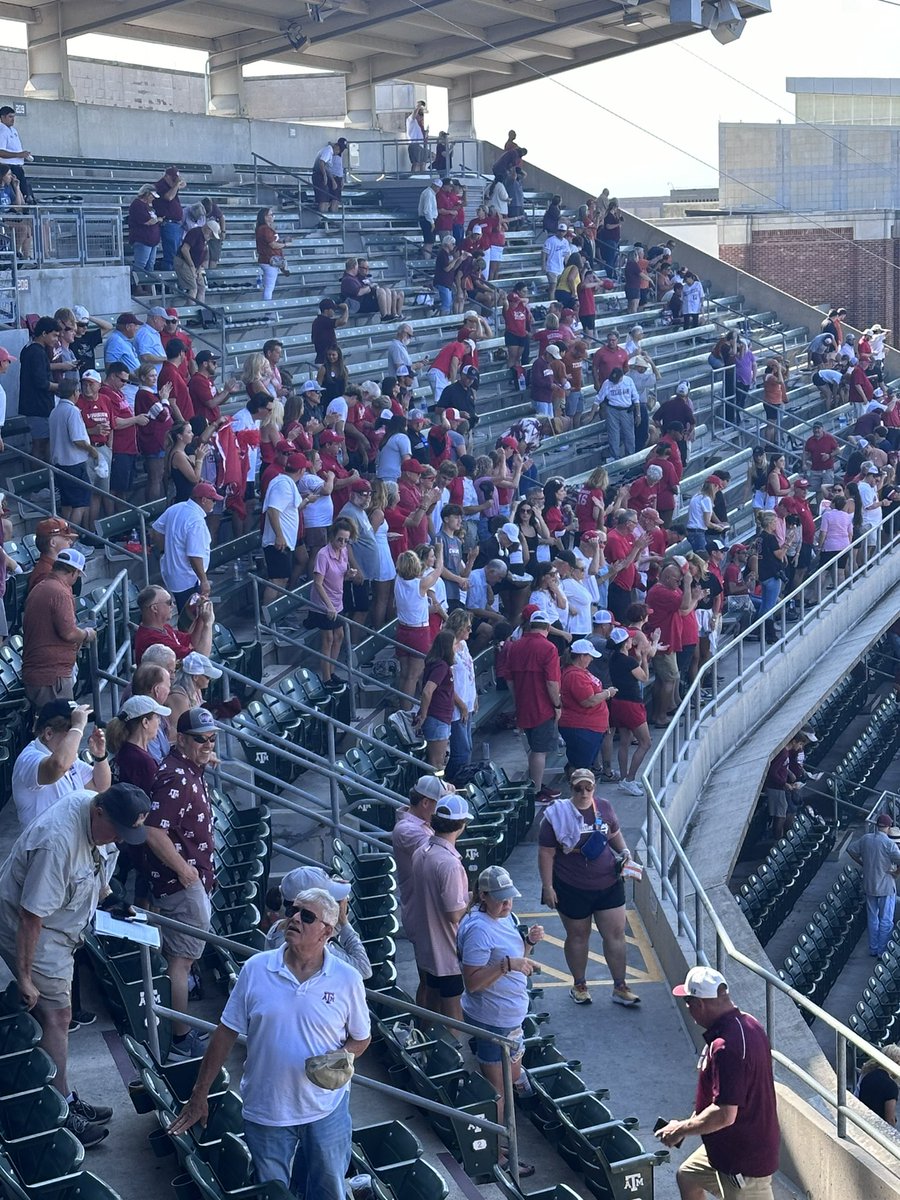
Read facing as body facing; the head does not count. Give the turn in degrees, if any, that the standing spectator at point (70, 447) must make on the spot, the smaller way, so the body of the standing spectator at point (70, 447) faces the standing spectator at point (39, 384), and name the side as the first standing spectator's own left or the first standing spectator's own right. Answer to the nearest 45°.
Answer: approximately 45° to the first standing spectator's own left

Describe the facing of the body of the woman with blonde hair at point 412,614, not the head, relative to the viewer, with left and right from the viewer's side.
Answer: facing away from the viewer and to the right of the viewer

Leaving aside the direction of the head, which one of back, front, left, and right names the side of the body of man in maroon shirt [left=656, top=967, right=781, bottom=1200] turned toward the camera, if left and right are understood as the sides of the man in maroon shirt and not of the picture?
left

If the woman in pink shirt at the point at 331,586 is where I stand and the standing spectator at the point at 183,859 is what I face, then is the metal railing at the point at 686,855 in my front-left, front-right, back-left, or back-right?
front-left

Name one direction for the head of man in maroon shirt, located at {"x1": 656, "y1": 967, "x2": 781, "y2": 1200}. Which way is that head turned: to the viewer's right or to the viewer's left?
to the viewer's left

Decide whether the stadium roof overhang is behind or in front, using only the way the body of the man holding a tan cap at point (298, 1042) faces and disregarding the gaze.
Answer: behind

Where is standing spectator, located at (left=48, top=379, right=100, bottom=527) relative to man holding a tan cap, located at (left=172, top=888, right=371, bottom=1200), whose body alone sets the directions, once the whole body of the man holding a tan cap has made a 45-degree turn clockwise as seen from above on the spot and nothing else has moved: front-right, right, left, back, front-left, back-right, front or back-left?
back-right

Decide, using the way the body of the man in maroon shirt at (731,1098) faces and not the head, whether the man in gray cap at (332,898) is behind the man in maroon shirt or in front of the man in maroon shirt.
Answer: in front

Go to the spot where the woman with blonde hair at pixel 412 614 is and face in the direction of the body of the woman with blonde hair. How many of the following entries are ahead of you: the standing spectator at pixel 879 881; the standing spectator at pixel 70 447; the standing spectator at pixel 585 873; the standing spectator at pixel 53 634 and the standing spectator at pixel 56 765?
1

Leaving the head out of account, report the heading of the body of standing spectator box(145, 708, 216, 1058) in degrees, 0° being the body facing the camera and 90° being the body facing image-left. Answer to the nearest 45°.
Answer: approximately 315°

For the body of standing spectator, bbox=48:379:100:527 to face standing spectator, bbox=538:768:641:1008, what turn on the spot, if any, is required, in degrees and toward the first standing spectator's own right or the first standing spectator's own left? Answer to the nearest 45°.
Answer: approximately 90° to the first standing spectator's own right

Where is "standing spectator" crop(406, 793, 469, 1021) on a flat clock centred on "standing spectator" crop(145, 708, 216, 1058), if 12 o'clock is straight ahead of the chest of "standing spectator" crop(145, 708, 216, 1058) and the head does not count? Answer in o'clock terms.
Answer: "standing spectator" crop(406, 793, 469, 1021) is roughly at 10 o'clock from "standing spectator" crop(145, 708, 216, 1058).
